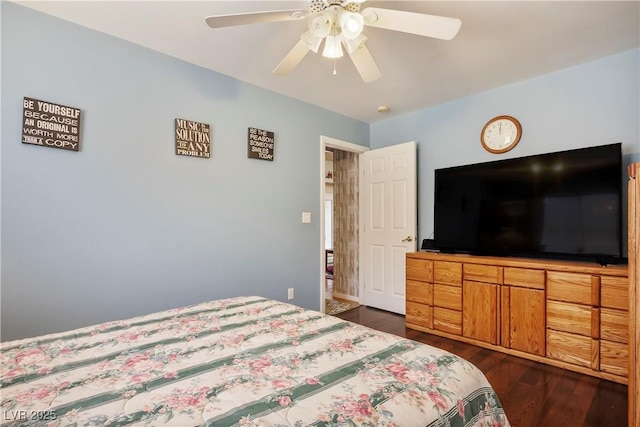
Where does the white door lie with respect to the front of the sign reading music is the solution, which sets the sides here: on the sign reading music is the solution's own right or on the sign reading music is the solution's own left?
on the sign reading music is the solution's own left

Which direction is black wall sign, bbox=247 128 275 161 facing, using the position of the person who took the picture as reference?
facing the viewer and to the right of the viewer

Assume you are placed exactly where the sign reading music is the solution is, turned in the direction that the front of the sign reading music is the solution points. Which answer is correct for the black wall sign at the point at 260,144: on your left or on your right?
on your left

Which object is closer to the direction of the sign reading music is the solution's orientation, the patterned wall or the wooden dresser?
the wooden dresser

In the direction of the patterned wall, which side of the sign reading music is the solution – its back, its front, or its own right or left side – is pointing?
left

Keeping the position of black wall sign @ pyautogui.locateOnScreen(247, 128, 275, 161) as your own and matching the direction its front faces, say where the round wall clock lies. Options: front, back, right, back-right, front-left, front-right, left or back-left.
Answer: front-left

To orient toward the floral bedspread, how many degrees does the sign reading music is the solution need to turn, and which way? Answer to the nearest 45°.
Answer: approximately 45° to its right

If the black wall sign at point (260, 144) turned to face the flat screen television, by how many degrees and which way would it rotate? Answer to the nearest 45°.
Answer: approximately 45° to its left

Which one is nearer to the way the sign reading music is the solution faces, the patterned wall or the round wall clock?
the round wall clock

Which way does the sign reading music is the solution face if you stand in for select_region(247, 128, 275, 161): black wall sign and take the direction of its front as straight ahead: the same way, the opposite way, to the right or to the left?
the same way

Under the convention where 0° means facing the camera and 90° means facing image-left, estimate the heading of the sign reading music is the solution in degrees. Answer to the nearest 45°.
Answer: approximately 315°

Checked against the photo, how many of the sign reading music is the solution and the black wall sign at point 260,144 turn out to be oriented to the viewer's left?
0

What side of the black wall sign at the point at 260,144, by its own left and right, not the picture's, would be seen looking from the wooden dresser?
front

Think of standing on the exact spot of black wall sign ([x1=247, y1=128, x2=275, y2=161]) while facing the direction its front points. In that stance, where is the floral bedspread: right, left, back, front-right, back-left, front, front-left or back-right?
front-right
